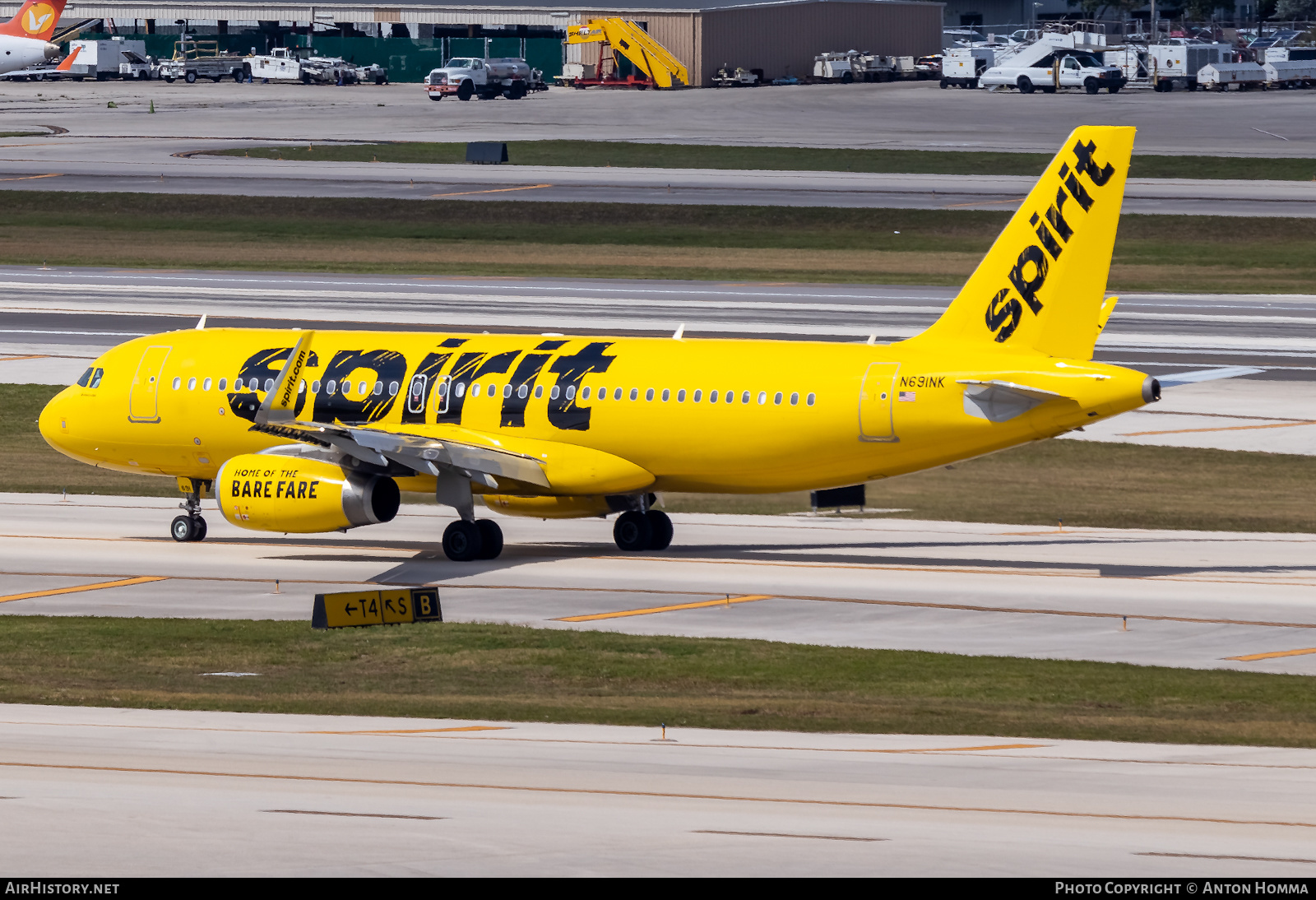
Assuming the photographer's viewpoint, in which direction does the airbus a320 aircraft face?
facing away from the viewer and to the left of the viewer
